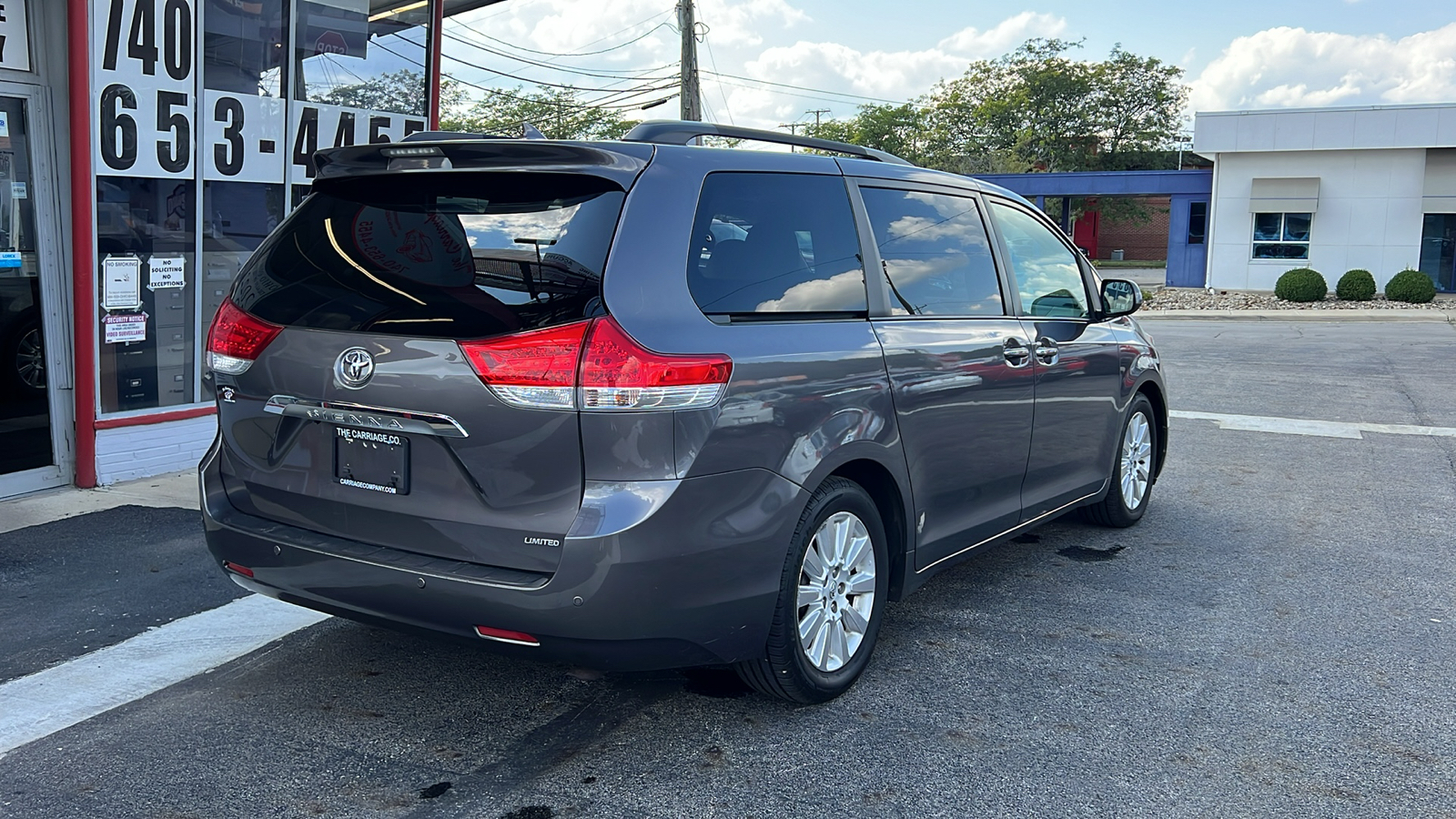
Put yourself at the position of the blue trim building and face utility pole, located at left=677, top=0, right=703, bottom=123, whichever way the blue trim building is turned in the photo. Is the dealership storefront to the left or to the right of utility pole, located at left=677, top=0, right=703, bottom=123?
left

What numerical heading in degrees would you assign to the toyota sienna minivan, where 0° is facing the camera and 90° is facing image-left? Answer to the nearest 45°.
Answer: approximately 225°

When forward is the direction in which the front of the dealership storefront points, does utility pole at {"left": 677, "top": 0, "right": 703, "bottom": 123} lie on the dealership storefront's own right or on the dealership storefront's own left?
on the dealership storefront's own left

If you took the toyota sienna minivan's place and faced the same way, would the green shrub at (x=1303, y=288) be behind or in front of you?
in front

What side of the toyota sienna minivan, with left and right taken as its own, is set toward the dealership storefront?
left

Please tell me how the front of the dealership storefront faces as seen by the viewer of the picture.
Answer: facing the viewer and to the right of the viewer

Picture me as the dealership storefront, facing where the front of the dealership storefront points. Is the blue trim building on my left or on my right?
on my left

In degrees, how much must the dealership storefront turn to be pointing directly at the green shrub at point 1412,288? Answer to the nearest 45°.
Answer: approximately 90° to its left

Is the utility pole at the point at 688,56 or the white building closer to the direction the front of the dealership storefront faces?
the white building

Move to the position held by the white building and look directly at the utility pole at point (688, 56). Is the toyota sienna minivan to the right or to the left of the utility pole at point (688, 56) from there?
left

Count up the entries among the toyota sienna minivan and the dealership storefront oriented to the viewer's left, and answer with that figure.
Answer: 0

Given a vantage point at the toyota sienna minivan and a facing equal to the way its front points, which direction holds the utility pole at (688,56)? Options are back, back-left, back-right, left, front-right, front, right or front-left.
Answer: front-left

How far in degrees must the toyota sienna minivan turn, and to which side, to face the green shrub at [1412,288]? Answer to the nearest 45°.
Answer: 0° — it already faces it

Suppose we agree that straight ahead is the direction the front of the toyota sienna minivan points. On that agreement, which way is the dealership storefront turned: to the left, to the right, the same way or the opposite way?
to the right

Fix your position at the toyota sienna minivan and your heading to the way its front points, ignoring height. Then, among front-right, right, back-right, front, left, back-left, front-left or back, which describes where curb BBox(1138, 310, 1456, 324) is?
front
